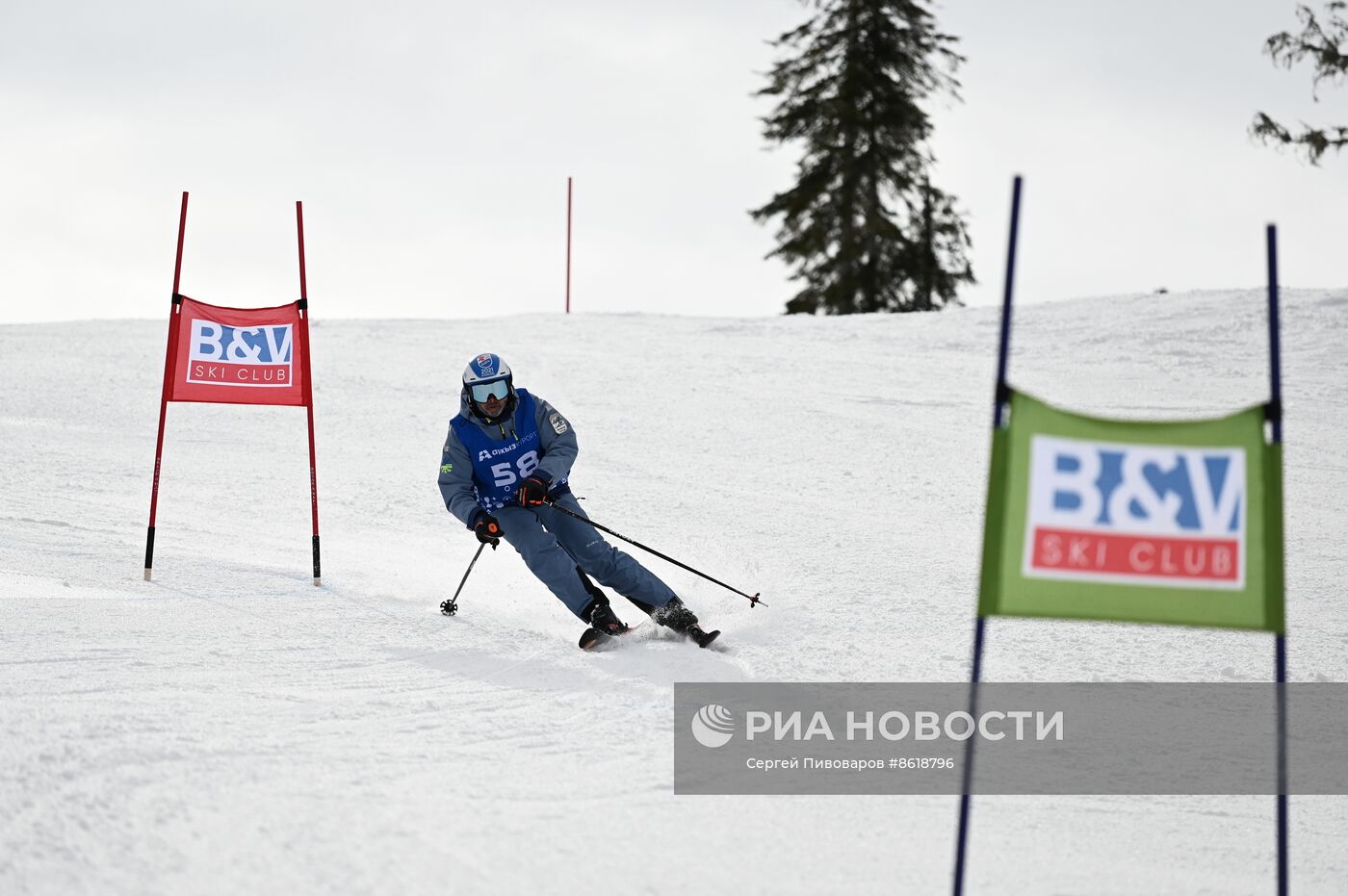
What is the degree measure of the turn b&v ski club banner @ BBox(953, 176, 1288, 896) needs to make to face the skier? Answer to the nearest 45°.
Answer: approximately 135° to its right

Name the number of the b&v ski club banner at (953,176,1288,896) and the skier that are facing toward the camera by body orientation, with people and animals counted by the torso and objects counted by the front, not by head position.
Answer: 2

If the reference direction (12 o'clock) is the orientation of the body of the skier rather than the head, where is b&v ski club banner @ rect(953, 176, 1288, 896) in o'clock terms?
The b&v ski club banner is roughly at 11 o'clock from the skier.

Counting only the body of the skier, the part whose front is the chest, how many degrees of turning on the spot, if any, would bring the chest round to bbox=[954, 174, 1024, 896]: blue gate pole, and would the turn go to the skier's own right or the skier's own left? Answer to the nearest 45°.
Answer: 0° — they already face it

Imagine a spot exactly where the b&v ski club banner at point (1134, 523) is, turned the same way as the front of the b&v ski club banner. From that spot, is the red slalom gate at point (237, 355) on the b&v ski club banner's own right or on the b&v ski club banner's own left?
on the b&v ski club banner's own right

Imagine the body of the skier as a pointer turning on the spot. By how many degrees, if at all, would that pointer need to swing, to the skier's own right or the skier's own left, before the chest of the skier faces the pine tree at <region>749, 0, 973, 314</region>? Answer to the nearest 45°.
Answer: approximately 180°

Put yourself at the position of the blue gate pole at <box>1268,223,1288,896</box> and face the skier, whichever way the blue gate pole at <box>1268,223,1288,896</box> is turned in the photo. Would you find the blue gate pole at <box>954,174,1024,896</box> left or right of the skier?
left

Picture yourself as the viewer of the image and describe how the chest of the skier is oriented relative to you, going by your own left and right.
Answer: facing the viewer
